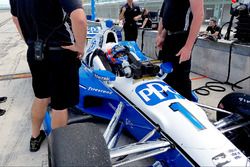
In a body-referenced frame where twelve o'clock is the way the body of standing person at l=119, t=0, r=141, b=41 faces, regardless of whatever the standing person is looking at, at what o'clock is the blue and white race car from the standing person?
The blue and white race car is roughly at 12 o'clock from the standing person.

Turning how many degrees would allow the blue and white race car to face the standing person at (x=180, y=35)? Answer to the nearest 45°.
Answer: approximately 135° to its left

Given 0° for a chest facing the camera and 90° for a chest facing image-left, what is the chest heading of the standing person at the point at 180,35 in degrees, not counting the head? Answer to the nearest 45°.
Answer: approximately 45°

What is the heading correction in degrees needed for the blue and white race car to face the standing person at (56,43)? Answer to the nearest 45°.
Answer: approximately 135° to its right

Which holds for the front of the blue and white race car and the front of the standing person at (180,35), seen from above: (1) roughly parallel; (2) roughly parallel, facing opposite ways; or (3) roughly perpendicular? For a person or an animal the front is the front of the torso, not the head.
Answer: roughly perpendicular

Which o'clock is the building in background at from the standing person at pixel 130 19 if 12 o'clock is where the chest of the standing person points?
The building in background is roughly at 7 o'clock from the standing person.

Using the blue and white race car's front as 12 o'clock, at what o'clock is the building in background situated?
The building in background is roughly at 8 o'clock from the blue and white race car.

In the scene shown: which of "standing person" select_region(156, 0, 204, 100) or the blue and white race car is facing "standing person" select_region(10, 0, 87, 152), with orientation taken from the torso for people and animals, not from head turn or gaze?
"standing person" select_region(156, 0, 204, 100)

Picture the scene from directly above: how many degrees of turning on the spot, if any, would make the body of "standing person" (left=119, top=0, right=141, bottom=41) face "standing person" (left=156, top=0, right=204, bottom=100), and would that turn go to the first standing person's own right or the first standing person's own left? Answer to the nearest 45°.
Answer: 0° — they already face them
